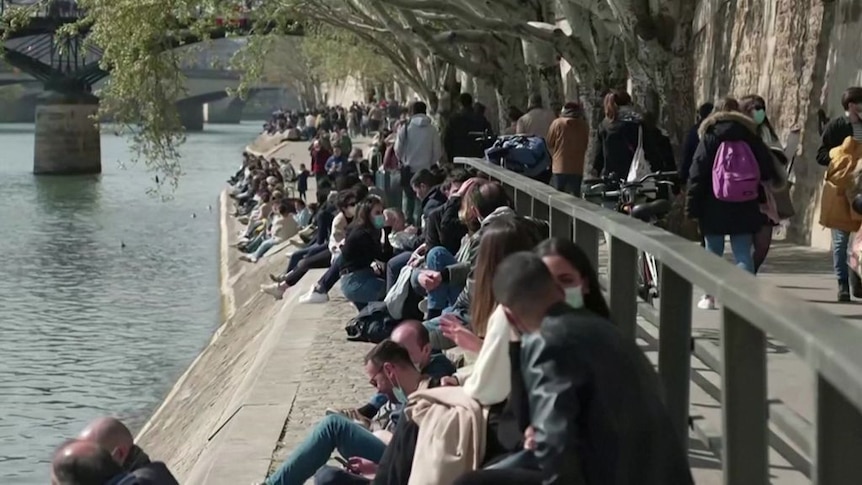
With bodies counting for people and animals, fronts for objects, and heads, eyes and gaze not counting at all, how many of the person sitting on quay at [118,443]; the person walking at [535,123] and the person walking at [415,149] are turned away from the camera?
2

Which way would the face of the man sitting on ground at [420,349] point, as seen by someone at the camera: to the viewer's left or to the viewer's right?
to the viewer's left

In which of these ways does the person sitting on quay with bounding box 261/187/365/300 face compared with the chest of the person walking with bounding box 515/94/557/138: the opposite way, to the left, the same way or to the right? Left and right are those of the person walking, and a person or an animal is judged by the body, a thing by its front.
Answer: to the left

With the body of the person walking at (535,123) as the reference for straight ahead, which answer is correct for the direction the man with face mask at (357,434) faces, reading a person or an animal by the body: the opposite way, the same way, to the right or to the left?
to the left

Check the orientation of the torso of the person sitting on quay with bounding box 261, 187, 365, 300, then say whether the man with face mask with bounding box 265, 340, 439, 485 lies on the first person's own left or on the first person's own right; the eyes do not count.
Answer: on the first person's own left

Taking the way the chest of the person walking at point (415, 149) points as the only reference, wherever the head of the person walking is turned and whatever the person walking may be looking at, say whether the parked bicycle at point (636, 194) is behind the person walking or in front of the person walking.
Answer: behind

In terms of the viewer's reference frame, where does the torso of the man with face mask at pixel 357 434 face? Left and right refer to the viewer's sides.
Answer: facing to the left of the viewer

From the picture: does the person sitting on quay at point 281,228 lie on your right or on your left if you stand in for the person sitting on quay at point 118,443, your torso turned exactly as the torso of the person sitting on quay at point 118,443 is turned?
on your right

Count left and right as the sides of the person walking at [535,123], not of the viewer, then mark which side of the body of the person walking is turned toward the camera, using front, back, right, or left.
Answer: back

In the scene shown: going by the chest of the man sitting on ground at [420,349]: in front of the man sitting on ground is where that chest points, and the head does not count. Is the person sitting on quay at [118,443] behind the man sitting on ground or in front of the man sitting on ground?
in front

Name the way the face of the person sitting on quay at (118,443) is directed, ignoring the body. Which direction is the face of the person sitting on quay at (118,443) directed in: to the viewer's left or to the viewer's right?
to the viewer's left

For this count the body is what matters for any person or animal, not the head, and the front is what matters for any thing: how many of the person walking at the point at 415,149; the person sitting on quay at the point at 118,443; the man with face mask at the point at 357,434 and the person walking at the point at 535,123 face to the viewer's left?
2

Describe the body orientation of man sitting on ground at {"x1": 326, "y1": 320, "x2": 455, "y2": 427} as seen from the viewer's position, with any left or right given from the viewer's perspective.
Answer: facing to the left of the viewer

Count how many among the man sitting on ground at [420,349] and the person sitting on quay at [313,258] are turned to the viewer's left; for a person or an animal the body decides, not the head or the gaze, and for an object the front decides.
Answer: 2

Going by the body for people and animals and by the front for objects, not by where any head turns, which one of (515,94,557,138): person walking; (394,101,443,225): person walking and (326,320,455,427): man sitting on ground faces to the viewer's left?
the man sitting on ground
